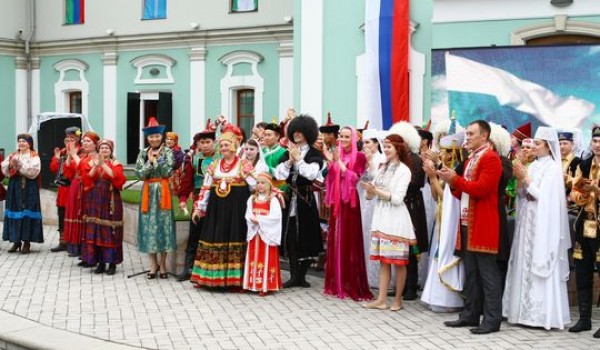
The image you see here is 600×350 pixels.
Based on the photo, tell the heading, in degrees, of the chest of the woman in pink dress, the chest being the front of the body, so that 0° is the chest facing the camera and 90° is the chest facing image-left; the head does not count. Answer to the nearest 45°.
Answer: approximately 45°

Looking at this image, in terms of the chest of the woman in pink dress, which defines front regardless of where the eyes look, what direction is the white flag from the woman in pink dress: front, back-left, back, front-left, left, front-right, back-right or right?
back

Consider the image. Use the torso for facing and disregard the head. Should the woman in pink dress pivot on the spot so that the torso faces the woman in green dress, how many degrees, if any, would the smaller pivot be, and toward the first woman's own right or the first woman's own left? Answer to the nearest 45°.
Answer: approximately 45° to the first woman's own right

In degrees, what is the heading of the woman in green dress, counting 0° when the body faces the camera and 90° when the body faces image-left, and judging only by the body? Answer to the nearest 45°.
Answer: approximately 0°

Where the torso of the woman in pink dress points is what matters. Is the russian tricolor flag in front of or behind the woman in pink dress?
behind

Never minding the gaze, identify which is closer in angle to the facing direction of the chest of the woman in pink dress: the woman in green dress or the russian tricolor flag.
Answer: the woman in green dress
